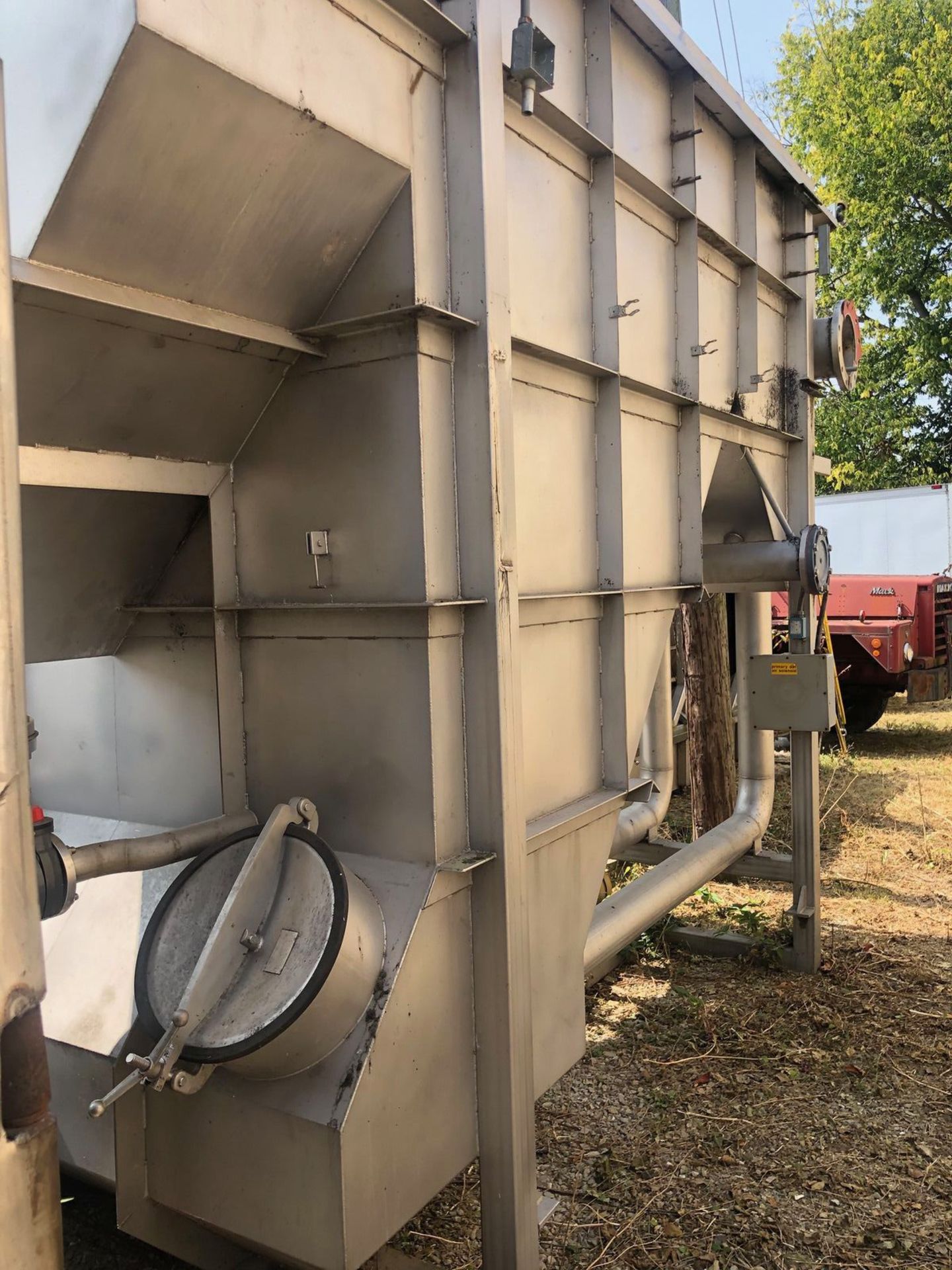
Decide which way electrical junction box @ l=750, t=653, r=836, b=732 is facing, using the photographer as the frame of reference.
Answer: facing the viewer

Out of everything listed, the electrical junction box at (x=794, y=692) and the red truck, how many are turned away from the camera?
0

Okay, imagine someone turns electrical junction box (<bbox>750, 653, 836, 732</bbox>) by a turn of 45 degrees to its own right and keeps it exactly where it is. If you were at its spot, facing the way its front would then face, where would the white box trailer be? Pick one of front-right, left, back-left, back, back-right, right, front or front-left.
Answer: back-right

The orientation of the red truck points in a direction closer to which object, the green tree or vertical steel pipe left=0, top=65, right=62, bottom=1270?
the vertical steel pipe

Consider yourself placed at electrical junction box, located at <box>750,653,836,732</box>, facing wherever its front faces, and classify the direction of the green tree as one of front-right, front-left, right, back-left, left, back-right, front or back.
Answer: back
